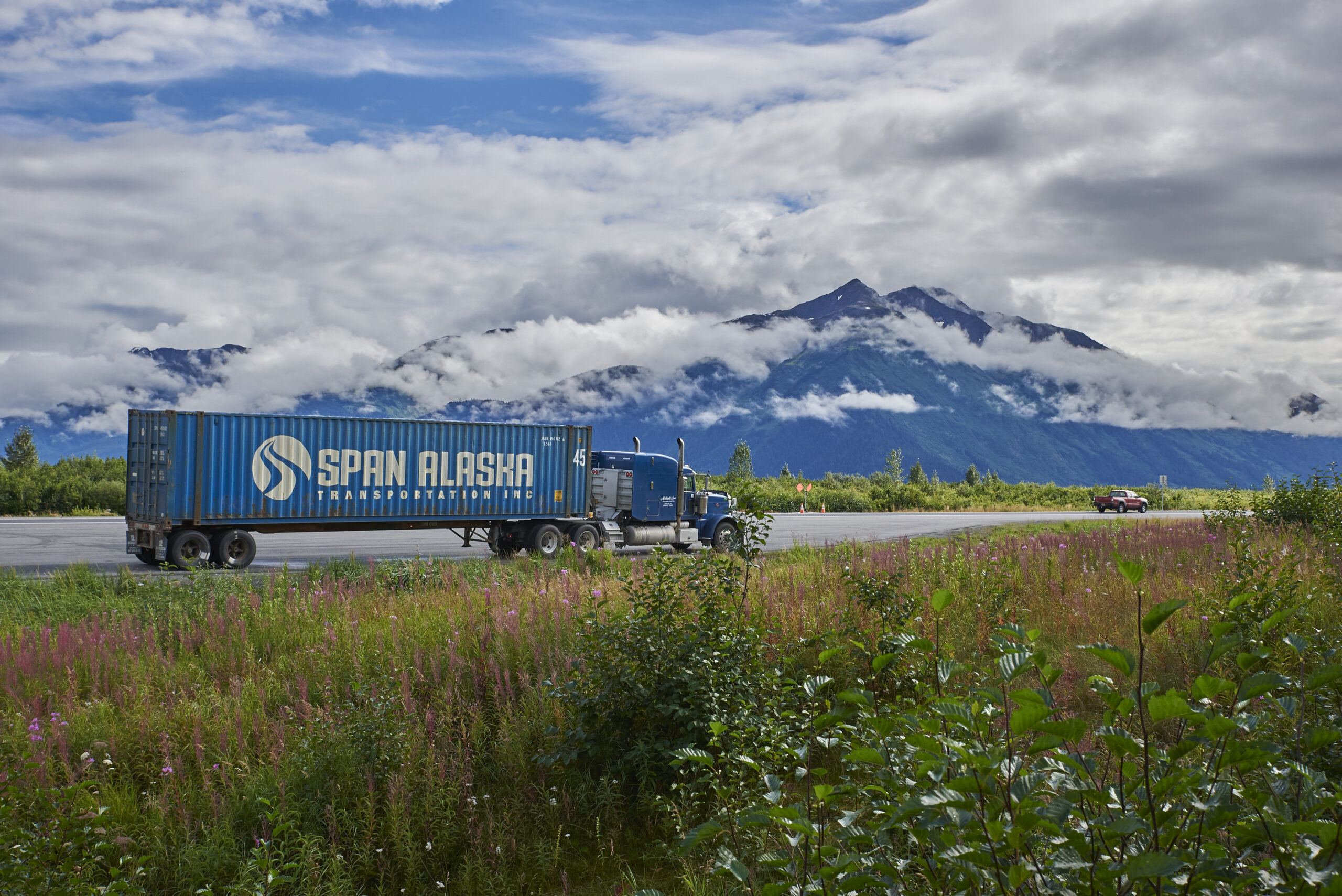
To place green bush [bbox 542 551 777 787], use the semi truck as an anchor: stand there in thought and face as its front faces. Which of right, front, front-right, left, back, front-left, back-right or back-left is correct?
back-right

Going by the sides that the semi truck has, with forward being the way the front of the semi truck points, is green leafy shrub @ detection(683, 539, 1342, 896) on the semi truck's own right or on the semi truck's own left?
on the semi truck's own right

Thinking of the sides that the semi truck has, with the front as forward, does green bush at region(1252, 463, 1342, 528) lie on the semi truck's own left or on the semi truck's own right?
on the semi truck's own right

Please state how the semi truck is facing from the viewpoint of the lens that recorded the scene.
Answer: facing away from the viewer and to the right of the viewer

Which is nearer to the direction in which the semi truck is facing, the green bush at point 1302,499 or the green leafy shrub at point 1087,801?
the green bush
